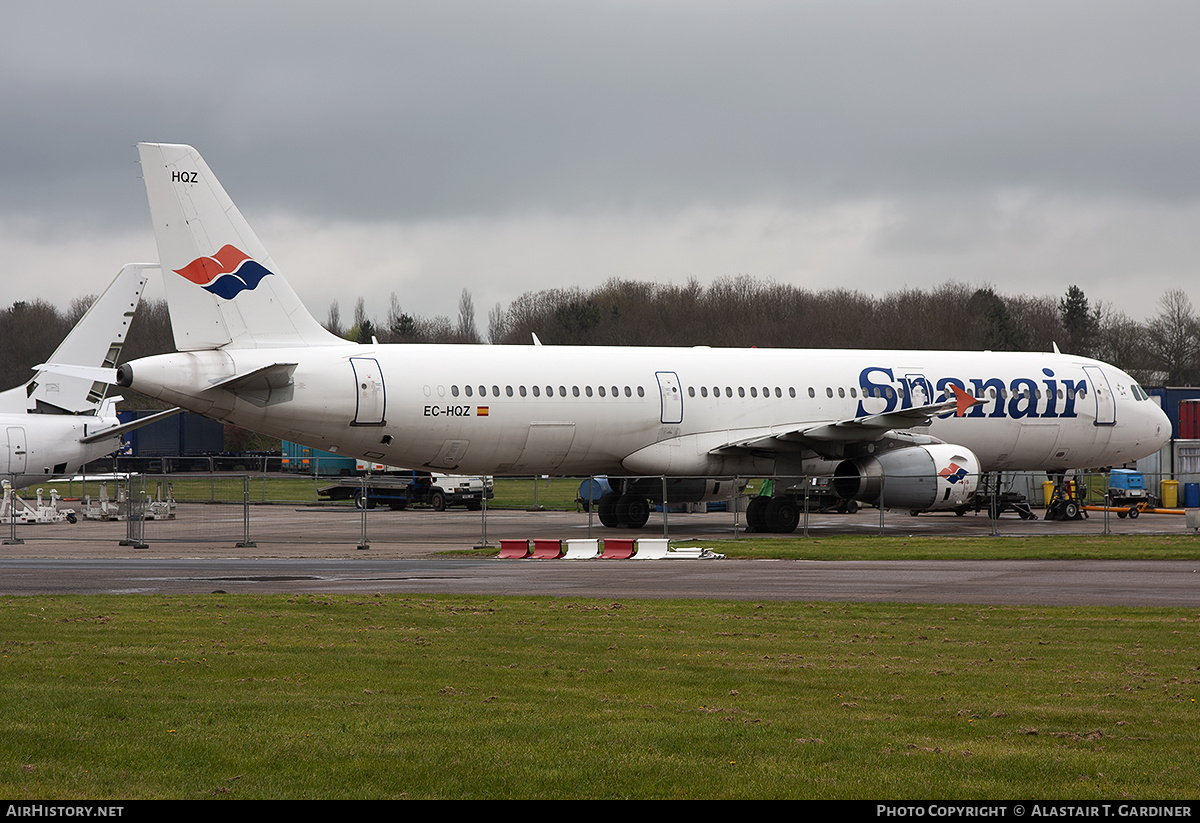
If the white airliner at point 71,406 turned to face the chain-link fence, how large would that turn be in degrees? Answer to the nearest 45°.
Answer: approximately 135° to its left

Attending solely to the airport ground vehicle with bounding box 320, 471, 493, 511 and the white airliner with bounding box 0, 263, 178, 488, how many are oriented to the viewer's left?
1

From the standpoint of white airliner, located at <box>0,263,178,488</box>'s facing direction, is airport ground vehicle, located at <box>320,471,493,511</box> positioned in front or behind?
behind

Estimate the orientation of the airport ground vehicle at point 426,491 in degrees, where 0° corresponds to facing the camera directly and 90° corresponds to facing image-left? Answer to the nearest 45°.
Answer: approximately 315°

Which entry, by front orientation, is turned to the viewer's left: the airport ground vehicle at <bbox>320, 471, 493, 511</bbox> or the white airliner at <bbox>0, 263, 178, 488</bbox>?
the white airliner

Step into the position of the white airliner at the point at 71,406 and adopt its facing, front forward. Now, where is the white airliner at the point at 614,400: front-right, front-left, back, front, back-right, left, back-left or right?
back-left

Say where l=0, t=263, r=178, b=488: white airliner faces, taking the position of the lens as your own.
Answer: facing to the left of the viewer
